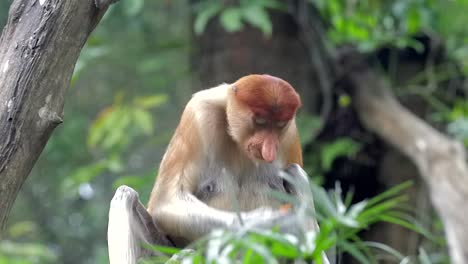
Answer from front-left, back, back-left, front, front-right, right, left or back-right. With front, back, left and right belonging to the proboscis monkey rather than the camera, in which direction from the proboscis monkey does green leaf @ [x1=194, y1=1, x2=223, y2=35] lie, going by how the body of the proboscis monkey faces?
back-left

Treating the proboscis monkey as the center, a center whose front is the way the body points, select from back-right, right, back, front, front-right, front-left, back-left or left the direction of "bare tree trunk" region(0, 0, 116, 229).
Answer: right

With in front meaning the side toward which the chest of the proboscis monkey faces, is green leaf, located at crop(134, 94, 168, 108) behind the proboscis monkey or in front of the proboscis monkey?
behind

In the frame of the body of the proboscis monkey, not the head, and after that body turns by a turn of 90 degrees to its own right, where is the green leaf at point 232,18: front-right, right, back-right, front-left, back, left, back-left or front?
back-right

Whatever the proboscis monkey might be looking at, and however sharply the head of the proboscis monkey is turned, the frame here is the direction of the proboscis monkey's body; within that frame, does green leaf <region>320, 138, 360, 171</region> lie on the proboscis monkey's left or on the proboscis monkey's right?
on the proboscis monkey's left

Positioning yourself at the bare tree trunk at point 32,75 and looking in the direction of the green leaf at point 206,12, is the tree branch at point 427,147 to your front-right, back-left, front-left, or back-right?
front-right

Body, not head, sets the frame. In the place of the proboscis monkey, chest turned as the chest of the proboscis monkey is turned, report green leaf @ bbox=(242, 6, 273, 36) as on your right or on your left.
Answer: on your left

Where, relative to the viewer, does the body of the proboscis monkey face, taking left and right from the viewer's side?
facing the viewer and to the right of the viewer
